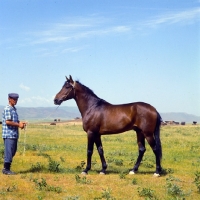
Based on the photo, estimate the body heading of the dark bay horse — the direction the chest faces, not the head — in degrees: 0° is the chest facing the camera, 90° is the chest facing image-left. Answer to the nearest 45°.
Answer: approximately 90°
